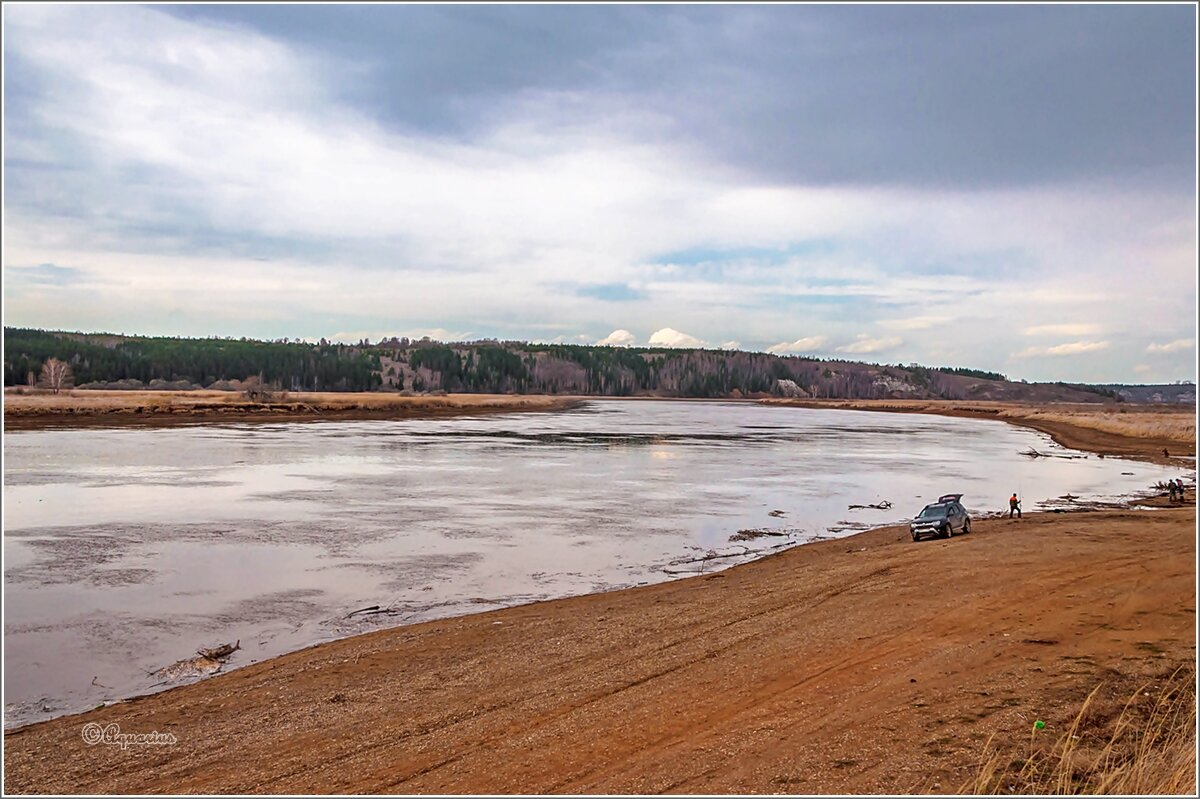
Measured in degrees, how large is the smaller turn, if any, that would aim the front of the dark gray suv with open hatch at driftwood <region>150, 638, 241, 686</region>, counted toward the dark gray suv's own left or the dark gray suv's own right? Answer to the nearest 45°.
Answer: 0° — it already faces it

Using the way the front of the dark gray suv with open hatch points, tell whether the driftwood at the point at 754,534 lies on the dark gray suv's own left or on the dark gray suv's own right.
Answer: on the dark gray suv's own right

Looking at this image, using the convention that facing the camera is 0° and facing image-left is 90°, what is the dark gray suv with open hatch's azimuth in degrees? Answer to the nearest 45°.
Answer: approximately 45°
